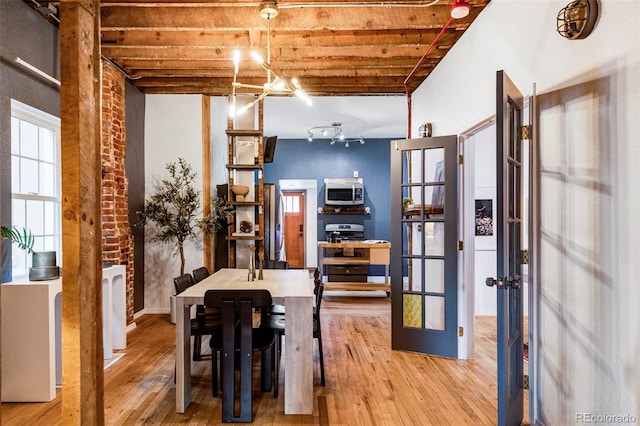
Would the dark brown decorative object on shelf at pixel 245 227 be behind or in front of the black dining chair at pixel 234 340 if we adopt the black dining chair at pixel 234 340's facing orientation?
in front

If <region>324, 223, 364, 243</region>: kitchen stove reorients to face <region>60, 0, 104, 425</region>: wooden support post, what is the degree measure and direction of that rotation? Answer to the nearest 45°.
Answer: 0° — it already faces it

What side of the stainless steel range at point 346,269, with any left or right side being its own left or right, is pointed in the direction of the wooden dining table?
front

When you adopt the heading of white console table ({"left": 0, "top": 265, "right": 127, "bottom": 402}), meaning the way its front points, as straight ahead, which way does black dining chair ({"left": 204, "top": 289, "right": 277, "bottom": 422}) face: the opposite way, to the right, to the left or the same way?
to the left

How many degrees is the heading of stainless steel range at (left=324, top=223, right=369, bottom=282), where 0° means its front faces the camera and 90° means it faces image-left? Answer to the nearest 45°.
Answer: approximately 0°

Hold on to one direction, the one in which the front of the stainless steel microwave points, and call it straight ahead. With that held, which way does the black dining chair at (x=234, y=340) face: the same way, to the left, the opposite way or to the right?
the opposite way

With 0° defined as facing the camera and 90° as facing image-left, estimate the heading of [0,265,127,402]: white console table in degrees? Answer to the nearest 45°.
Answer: approximately 270°

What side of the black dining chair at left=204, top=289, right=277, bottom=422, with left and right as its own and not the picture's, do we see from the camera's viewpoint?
back

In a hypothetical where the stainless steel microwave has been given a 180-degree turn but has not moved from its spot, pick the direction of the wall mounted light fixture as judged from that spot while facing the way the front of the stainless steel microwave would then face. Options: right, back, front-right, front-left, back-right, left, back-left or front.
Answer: back

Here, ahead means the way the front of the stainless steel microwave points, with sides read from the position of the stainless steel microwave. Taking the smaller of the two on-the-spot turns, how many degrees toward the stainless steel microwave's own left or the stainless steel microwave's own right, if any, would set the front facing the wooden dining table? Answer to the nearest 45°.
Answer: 0° — it already faces it

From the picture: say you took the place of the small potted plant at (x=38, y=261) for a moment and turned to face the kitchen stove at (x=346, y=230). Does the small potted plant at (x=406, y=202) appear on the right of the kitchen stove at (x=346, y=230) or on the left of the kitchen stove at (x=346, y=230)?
right
